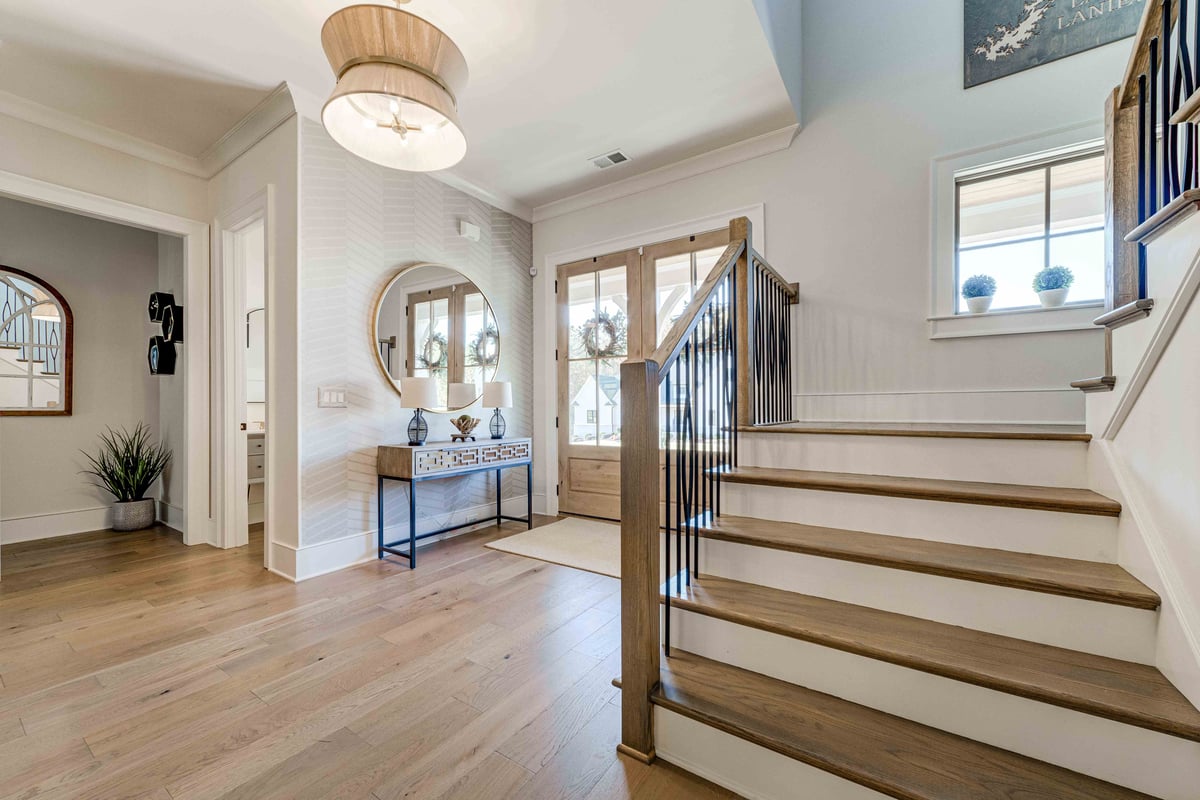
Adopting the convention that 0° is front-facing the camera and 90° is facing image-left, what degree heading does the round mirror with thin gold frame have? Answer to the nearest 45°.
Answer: approximately 315°

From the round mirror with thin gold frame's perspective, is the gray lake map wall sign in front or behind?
in front

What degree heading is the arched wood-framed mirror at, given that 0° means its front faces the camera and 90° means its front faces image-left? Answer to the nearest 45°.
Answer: approximately 0°

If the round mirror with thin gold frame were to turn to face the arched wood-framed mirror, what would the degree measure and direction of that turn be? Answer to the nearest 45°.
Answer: approximately 135° to its right
